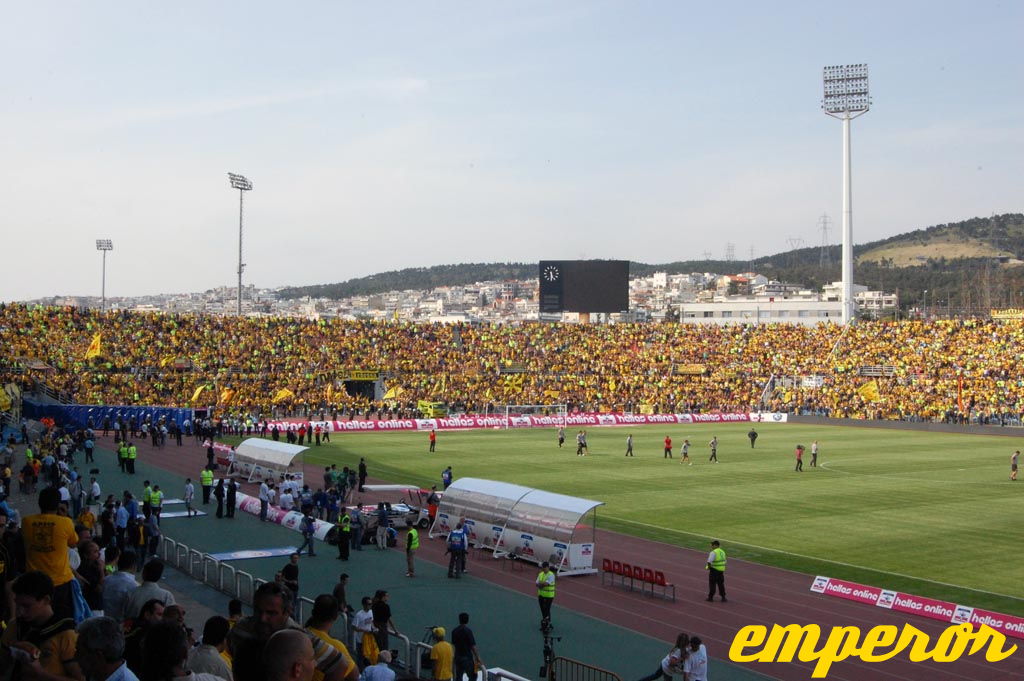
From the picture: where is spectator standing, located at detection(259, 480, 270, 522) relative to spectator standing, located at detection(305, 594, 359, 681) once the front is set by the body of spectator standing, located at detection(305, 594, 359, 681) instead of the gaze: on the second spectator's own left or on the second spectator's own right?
on the second spectator's own left

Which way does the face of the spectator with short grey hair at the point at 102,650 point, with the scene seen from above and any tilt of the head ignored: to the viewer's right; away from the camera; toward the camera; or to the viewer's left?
away from the camera

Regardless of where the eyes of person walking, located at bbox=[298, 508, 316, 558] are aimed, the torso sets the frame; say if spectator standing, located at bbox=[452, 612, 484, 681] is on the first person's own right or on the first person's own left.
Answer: on the first person's own right

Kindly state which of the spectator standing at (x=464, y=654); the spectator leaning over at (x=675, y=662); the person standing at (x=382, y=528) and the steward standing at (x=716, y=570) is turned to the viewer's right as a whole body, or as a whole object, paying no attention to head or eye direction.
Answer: the spectator leaning over at (x=675, y=662)

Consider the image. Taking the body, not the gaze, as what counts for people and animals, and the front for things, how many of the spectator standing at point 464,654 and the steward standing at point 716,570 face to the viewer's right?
0

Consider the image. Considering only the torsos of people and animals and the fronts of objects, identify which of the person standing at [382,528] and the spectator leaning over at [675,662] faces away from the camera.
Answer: the person standing at [382,528]

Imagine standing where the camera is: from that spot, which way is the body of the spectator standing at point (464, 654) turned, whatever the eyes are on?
away from the camera

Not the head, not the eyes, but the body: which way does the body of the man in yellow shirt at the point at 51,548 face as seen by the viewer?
away from the camera

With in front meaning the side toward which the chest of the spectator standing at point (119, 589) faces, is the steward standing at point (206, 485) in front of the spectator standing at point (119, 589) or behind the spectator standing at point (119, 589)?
in front

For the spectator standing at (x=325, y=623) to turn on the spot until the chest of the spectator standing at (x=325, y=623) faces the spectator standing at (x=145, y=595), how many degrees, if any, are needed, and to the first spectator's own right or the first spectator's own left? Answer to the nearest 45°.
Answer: approximately 90° to the first spectator's own left

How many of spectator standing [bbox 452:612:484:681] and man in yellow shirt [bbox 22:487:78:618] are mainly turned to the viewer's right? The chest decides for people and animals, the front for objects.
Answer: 0

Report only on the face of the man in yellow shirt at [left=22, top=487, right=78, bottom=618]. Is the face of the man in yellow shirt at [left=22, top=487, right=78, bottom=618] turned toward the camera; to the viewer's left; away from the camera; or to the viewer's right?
away from the camera

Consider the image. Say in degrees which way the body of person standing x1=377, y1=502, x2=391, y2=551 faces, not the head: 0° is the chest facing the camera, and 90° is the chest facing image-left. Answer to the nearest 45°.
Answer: approximately 180°

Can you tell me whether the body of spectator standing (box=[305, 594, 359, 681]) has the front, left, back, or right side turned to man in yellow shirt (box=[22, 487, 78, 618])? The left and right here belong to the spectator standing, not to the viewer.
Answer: left
